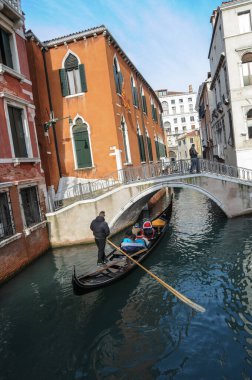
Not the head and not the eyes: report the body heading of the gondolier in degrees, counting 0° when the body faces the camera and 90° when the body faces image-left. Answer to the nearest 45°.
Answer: approximately 225°

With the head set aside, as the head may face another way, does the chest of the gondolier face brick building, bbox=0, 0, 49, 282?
no

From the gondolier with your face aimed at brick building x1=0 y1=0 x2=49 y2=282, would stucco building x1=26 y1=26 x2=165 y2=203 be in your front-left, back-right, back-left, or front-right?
front-right

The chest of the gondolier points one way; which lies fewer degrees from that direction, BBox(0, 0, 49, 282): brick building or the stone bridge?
the stone bridge

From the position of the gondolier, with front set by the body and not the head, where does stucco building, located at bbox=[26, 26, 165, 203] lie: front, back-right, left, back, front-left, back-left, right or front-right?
front-left
